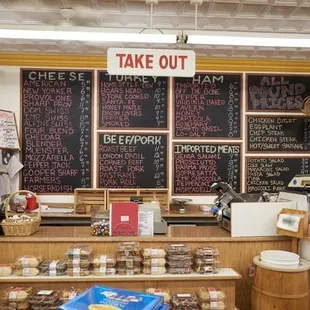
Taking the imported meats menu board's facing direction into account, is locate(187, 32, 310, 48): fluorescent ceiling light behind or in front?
in front

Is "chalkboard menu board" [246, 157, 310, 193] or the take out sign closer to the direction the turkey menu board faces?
the take out sign

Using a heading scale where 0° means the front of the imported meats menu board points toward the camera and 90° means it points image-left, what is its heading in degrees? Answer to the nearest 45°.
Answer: approximately 0°

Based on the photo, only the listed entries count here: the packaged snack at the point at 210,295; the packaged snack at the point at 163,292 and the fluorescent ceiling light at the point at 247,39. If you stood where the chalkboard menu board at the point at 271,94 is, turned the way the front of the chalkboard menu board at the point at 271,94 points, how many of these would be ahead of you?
3

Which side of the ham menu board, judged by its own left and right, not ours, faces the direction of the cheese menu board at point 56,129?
right

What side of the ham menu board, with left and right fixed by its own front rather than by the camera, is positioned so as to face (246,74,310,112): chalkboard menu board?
left

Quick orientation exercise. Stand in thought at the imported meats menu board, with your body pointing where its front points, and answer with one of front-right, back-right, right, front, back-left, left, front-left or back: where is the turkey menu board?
right

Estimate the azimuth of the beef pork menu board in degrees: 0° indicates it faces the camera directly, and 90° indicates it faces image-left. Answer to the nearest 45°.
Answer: approximately 0°
